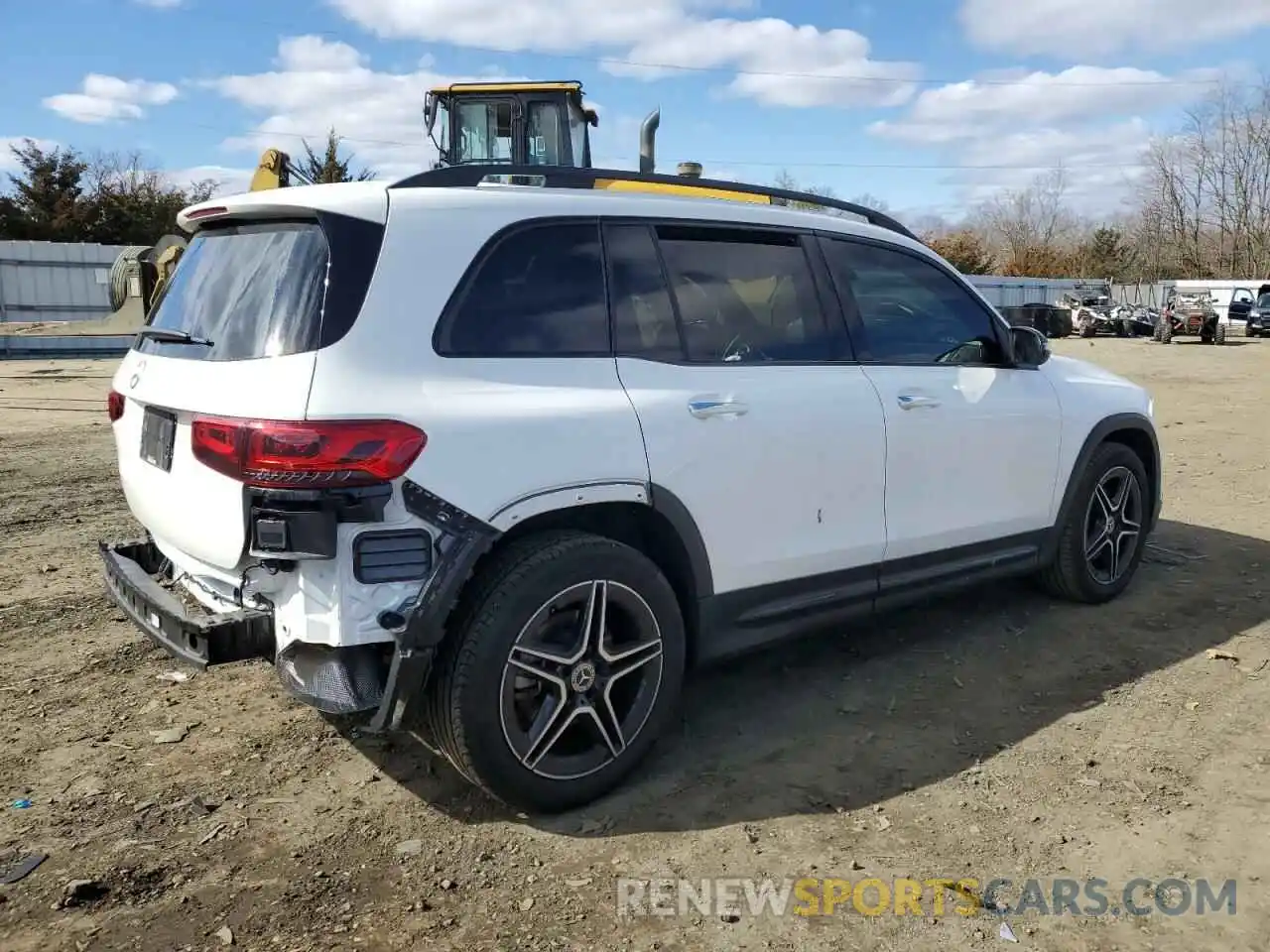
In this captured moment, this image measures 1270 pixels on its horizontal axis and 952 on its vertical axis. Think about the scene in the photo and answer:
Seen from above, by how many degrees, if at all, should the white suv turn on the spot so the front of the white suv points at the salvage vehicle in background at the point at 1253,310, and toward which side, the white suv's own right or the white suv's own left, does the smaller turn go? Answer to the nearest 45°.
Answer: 0° — it already faces it

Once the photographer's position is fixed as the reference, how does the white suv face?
facing away from the viewer and to the right of the viewer

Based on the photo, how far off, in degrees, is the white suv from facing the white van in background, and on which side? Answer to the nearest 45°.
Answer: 0° — it already faces it

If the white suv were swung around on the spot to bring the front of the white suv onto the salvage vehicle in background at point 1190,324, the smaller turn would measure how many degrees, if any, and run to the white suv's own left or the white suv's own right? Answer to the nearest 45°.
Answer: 0° — it already faces it
